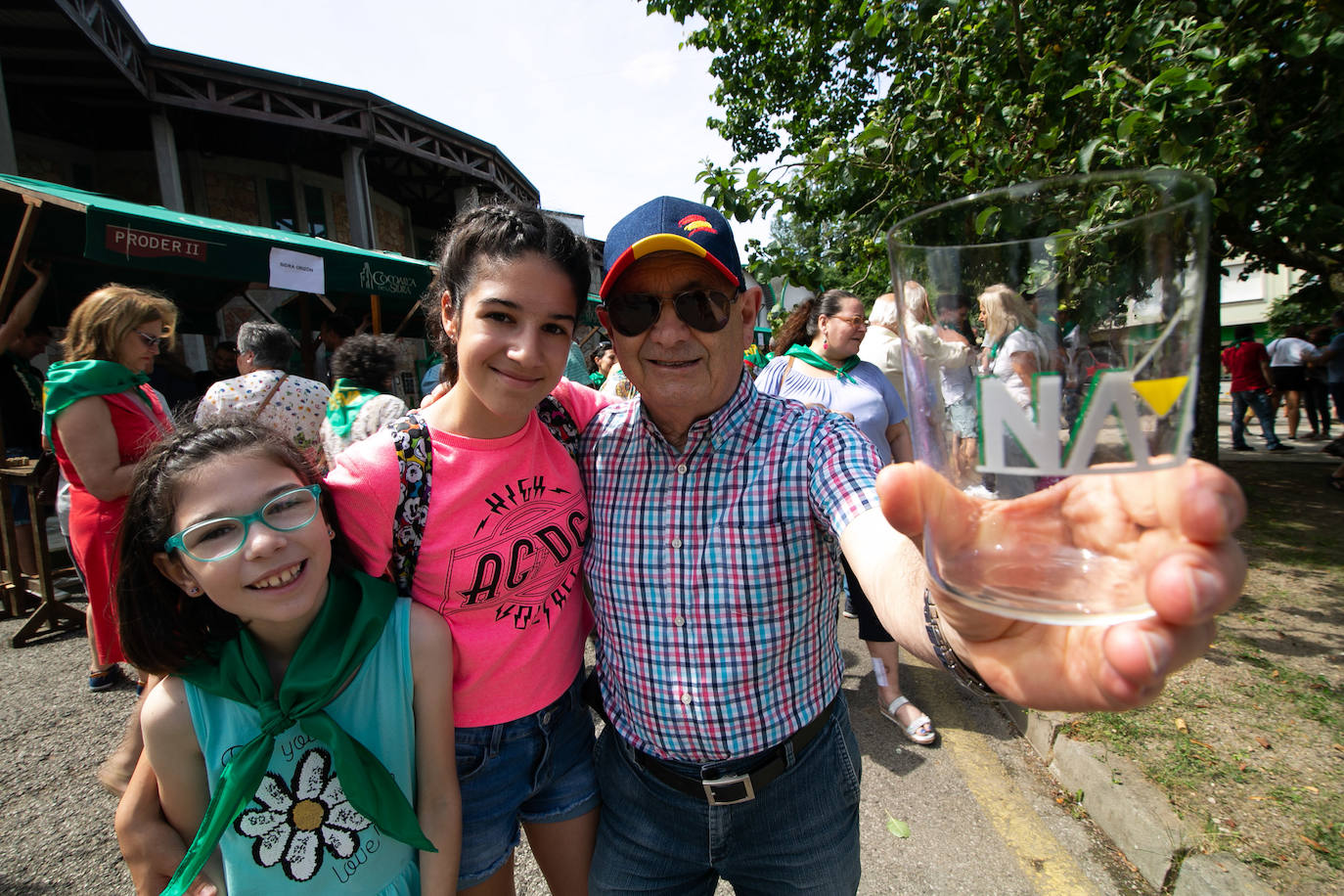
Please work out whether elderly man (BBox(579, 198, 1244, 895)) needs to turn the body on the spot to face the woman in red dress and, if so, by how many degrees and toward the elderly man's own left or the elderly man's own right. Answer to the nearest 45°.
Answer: approximately 90° to the elderly man's own right

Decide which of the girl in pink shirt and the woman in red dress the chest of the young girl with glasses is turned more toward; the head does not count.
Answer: the girl in pink shirt

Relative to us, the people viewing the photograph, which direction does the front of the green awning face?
facing the viewer and to the right of the viewer

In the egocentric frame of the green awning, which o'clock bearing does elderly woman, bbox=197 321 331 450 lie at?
The elderly woman is roughly at 1 o'clock from the green awning.

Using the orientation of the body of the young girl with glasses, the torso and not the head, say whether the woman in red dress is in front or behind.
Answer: behind

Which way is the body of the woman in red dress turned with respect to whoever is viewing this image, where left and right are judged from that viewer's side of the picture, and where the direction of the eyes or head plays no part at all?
facing to the right of the viewer

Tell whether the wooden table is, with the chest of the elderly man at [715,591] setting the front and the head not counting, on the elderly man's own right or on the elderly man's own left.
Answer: on the elderly man's own right
